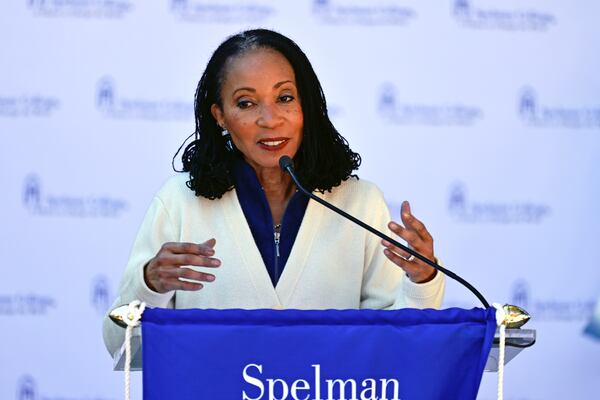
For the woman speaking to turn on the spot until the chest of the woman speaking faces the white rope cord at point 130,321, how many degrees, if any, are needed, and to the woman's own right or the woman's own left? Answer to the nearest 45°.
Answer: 0° — they already face it

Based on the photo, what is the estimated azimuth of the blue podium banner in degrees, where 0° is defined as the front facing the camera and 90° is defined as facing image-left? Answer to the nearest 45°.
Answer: approximately 0°

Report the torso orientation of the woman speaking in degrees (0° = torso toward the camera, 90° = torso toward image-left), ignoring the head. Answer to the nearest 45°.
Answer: approximately 0°

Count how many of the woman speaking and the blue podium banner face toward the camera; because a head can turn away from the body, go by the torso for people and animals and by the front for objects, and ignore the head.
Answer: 2

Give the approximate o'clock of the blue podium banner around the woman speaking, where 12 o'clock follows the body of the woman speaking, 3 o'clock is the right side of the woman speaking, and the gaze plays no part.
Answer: The blue podium banner is roughly at 12 o'clock from the woman speaking.

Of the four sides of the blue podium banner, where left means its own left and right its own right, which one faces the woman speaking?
back
